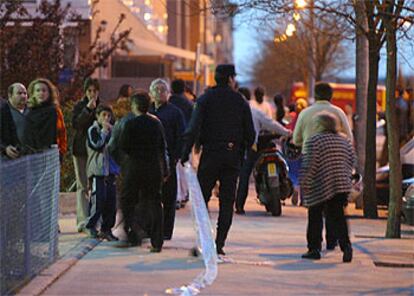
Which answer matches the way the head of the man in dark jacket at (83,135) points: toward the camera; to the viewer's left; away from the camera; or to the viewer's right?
toward the camera

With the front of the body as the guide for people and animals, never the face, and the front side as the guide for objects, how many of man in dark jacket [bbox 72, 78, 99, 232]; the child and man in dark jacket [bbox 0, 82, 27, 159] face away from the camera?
0

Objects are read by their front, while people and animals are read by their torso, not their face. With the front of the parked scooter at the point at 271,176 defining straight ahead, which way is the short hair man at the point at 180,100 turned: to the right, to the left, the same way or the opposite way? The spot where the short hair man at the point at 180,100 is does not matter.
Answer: the same way

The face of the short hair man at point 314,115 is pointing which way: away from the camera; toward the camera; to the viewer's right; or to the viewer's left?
away from the camera

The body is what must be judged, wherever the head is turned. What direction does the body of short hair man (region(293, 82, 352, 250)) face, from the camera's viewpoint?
away from the camera

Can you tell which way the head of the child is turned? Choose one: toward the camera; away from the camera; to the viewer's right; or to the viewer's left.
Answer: toward the camera

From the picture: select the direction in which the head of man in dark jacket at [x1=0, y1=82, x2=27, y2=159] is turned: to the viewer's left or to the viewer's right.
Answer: to the viewer's right

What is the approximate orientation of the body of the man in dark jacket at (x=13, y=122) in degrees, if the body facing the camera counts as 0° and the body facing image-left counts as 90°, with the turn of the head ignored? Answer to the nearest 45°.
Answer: approximately 315°

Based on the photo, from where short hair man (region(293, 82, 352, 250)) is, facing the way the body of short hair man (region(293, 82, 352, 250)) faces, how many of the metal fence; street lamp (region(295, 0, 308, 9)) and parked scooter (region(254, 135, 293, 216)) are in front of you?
2

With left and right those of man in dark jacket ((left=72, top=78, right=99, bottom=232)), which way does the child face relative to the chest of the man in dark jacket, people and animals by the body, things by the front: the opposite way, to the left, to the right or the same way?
the same way

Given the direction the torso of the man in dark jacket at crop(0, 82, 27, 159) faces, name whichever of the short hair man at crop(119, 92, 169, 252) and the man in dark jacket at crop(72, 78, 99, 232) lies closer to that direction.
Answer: the short hair man

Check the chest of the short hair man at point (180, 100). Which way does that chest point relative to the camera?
away from the camera

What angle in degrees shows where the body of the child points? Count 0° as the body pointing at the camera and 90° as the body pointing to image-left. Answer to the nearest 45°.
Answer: approximately 315°

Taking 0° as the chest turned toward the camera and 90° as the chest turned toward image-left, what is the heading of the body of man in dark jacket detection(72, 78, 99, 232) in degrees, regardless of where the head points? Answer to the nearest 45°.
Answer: approximately 315°

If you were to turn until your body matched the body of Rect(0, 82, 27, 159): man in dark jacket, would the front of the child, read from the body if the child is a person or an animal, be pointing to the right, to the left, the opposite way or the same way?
the same way

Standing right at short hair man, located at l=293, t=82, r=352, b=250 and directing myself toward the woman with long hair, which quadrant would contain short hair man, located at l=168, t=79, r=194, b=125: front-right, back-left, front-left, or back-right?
front-right

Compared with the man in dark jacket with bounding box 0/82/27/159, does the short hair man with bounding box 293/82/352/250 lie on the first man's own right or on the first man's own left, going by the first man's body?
on the first man's own left
